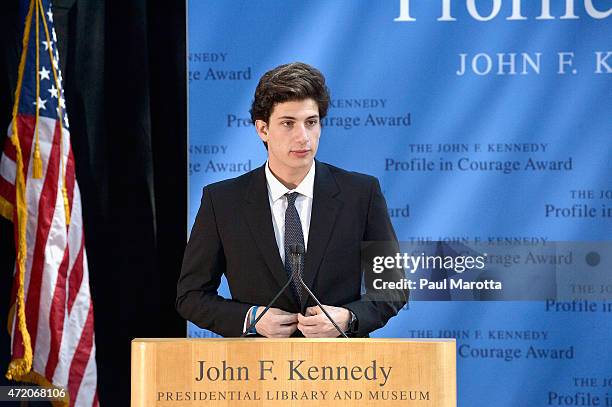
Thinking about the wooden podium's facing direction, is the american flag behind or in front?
behind

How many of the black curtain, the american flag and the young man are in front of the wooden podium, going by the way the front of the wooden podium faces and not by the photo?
0

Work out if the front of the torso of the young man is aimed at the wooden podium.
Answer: yes

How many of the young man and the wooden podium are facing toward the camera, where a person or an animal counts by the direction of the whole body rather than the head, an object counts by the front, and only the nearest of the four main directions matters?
2

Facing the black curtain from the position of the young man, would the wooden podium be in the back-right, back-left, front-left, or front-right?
back-left

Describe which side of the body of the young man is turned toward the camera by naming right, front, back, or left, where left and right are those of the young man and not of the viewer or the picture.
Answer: front

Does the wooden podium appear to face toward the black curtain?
no

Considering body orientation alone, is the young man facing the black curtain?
no

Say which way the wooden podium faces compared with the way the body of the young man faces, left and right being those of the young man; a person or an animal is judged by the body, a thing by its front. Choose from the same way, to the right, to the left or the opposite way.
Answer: the same way

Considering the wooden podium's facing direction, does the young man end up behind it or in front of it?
behind

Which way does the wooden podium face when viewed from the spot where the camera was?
facing the viewer

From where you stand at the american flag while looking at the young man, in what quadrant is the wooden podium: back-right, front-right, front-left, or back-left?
front-right

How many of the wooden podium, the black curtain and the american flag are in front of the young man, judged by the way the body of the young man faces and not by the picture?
1

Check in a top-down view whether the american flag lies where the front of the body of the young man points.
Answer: no
